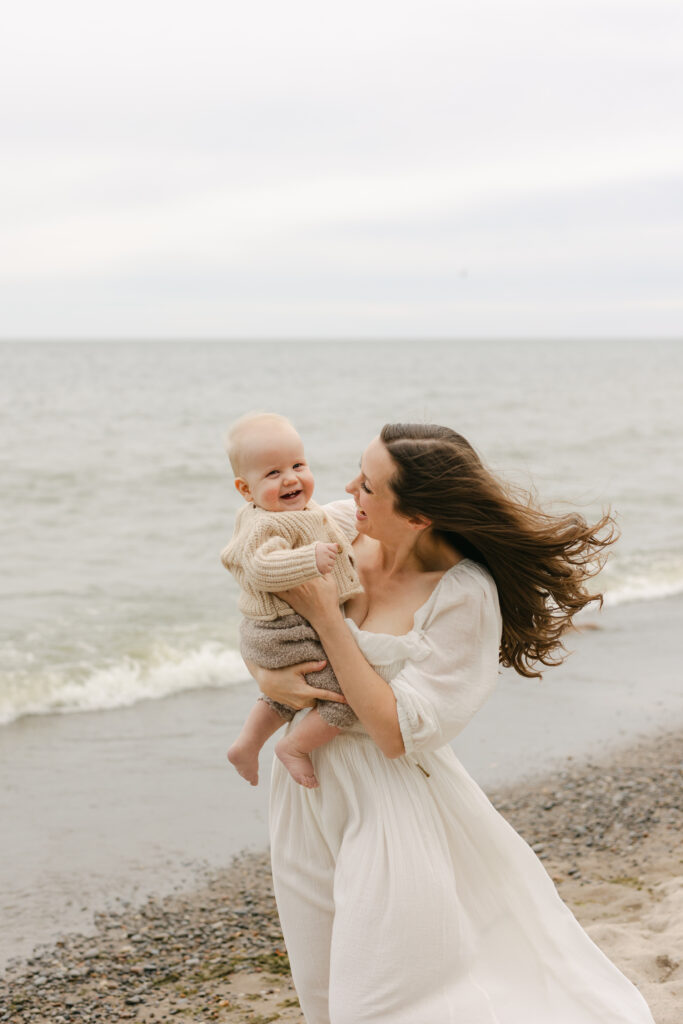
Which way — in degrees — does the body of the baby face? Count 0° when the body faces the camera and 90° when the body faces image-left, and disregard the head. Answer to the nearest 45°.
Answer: approximately 315°

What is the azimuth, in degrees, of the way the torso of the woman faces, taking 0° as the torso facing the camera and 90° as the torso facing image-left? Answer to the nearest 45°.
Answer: approximately 45°
